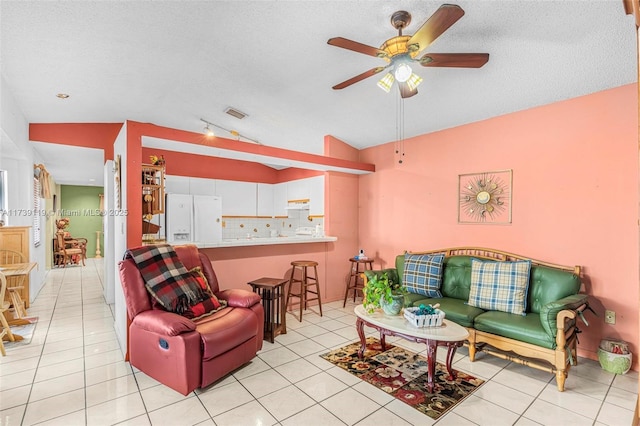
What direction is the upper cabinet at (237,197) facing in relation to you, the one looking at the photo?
facing the viewer

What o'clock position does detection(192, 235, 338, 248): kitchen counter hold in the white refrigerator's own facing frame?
The kitchen counter is roughly at 11 o'clock from the white refrigerator.

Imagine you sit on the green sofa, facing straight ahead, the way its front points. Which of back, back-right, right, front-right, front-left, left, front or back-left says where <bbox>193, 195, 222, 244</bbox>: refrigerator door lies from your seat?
front-right

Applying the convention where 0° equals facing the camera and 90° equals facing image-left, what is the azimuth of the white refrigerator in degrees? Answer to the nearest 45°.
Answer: approximately 0°

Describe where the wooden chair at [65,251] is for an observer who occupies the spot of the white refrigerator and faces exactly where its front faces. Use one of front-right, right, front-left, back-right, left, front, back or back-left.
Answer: back-right

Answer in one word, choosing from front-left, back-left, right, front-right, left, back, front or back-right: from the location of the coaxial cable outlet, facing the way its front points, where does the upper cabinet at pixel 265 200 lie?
right

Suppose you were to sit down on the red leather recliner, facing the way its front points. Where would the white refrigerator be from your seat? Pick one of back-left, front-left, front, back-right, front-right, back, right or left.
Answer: back-left

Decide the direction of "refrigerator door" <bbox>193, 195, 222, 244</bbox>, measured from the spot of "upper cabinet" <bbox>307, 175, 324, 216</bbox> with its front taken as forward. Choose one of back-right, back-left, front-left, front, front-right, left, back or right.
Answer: front-right

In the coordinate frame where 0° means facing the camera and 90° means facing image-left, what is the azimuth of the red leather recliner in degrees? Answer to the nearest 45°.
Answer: approximately 315°

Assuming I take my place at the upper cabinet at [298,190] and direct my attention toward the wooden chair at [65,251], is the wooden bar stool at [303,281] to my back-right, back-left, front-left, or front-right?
back-left

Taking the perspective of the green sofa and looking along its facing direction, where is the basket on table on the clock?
The basket on table is roughly at 12 o'clock from the green sofa.

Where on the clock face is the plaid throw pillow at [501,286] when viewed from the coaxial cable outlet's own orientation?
The plaid throw pillow is roughly at 2 o'clock from the coaxial cable outlet.

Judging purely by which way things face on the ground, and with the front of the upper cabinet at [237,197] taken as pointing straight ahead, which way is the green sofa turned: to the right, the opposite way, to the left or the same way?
to the right

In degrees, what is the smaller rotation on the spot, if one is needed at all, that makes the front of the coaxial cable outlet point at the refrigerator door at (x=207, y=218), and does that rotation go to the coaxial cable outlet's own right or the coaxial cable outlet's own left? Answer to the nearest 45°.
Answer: approximately 90° to the coaxial cable outlet's own right

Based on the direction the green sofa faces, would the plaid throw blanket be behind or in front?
in front

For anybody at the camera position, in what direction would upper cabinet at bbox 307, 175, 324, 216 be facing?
facing the viewer and to the left of the viewer

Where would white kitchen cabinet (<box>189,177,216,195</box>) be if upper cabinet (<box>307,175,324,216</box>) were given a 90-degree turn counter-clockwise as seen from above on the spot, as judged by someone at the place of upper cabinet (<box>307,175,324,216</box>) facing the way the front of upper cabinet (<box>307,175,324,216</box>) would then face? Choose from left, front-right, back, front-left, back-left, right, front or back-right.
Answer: back-right

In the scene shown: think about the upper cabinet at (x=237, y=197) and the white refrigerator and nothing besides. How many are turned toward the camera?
2
